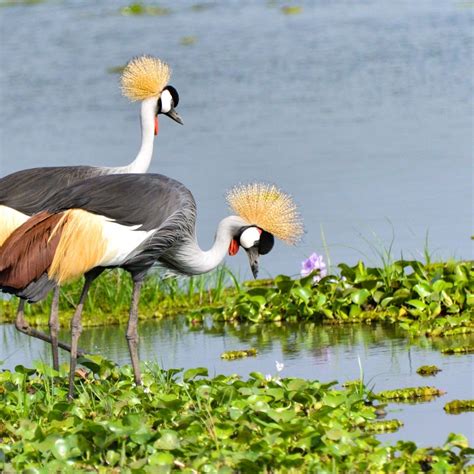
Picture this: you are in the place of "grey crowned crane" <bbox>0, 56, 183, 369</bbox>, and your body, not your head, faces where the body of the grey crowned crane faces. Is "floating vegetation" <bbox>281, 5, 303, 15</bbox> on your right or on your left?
on your left

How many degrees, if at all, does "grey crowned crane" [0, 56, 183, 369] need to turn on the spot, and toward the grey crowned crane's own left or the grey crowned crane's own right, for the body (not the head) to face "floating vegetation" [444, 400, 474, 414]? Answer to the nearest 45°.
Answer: approximately 45° to the grey crowned crane's own right

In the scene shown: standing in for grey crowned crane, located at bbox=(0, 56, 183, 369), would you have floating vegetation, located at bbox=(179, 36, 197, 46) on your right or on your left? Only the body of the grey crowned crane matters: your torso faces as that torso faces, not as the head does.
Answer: on your left

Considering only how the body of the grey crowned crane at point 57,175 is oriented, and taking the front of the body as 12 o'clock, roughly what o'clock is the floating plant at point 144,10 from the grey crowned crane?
The floating plant is roughly at 9 o'clock from the grey crowned crane.

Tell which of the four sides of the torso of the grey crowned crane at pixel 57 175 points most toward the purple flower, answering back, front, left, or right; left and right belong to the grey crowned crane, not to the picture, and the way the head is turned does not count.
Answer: front

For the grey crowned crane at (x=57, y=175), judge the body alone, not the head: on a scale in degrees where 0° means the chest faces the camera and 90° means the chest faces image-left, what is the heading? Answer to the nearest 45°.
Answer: approximately 270°

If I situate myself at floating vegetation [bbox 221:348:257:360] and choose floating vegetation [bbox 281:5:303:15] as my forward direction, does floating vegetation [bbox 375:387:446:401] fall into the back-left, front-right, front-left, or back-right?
back-right

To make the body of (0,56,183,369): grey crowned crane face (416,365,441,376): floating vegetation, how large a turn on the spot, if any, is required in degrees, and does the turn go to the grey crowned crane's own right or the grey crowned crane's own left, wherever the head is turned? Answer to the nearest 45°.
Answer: approximately 45° to the grey crowned crane's own right

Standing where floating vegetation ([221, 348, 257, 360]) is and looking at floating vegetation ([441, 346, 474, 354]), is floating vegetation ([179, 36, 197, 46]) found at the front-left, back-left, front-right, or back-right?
back-left

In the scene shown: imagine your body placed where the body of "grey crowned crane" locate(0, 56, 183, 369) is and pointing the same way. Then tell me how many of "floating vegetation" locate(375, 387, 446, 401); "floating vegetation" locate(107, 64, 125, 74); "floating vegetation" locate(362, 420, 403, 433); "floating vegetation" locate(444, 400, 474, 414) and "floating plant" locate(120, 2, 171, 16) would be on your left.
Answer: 2

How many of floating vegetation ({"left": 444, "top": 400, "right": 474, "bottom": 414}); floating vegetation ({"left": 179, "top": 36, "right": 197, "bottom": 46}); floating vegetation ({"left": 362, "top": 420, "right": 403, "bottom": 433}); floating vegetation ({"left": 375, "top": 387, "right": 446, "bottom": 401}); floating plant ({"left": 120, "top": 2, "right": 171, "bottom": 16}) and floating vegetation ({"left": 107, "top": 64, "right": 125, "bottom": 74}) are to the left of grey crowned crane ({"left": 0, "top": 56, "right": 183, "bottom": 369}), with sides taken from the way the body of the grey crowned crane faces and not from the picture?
3

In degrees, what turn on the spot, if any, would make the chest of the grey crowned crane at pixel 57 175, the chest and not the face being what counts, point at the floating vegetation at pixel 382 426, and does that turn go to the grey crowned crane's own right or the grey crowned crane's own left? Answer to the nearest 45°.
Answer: approximately 45° to the grey crowned crane's own right

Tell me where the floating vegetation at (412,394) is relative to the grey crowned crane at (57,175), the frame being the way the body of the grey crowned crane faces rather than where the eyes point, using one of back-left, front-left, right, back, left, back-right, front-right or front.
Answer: front-right
